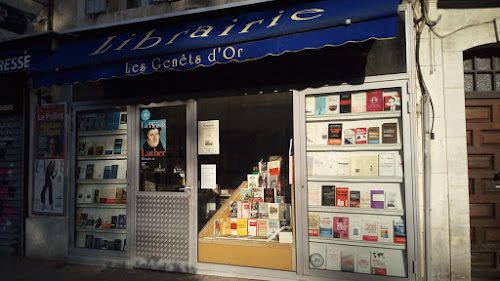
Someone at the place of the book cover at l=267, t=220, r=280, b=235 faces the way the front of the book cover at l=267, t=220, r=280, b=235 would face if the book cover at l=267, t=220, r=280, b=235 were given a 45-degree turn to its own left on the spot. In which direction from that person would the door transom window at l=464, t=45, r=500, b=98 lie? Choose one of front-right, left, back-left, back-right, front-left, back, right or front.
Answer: front-left

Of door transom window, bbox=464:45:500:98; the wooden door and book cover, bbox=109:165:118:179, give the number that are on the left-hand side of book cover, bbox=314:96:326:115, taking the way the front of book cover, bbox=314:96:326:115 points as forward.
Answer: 2

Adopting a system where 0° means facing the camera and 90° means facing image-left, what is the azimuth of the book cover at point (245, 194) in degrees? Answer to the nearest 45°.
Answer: approximately 0°

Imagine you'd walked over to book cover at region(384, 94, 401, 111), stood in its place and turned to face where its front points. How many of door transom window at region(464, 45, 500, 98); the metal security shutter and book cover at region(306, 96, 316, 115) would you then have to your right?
2
